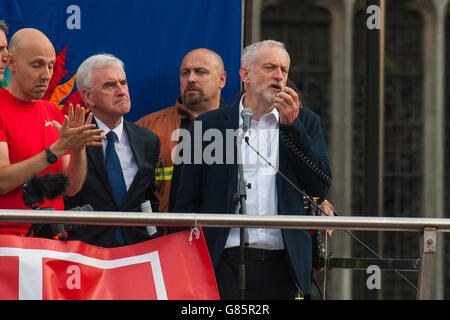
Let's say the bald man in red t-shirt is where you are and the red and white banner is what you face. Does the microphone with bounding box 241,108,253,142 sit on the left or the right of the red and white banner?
left

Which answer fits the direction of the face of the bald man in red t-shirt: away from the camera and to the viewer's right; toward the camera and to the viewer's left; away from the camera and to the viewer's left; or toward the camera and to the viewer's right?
toward the camera and to the viewer's right

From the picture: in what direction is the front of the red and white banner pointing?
toward the camera

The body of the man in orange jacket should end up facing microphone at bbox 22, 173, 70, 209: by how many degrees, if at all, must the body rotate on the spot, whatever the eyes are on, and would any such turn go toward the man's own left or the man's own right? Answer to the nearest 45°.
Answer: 0° — they already face it

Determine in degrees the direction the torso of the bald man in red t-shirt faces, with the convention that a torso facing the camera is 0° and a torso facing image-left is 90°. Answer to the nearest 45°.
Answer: approximately 315°

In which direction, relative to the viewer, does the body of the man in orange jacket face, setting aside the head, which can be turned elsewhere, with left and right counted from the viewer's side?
facing the viewer and to the left of the viewer

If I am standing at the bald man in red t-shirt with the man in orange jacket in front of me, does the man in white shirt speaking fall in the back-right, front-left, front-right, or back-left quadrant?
front-right

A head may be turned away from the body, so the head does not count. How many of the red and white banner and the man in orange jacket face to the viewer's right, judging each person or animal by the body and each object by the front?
0

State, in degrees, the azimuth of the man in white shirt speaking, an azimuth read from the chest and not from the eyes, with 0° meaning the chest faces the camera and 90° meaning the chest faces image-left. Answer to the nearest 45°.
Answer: approximately 315°

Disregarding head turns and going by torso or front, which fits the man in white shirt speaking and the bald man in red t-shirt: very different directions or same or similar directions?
same or similar directions

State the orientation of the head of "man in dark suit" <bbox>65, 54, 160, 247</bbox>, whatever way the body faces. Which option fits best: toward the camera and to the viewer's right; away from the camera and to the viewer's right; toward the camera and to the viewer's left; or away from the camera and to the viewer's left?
toward the camera and to the viewer's right

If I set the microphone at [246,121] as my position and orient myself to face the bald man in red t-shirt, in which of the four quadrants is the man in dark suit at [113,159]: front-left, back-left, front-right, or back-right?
front-right
